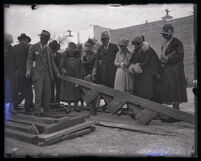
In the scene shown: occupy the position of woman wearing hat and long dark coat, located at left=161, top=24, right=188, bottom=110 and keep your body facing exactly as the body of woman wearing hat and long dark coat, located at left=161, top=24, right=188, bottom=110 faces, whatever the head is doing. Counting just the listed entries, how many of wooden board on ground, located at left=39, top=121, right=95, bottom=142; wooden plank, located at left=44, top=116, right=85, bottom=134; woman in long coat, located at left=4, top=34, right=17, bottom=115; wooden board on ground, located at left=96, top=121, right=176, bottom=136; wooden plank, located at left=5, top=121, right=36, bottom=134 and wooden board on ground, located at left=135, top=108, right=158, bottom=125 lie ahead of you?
6

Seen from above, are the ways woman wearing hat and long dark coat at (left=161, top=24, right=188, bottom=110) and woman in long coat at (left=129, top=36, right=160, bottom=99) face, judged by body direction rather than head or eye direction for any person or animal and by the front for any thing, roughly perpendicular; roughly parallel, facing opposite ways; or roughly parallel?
roughly parallel

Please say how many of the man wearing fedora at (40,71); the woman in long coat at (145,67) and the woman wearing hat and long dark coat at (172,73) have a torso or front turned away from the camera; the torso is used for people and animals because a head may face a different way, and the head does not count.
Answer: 0

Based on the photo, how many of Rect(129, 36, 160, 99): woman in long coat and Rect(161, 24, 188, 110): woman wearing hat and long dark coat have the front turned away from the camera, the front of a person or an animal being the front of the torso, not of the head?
0

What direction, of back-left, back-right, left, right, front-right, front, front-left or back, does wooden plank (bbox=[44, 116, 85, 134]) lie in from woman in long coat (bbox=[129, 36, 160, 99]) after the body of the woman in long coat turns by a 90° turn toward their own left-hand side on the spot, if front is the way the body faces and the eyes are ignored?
right

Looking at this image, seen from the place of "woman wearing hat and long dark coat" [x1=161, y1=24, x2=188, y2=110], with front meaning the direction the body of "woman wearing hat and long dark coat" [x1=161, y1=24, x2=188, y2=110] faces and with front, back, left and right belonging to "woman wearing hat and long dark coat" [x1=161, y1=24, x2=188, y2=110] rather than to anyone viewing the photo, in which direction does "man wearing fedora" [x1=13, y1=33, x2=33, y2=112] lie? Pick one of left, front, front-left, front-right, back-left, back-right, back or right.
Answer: front-right

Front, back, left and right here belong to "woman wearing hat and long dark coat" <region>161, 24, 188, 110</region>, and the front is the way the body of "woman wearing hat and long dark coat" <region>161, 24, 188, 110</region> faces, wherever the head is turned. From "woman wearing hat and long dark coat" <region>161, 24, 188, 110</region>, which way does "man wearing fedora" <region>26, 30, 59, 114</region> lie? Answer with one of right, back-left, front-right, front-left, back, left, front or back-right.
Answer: front-right

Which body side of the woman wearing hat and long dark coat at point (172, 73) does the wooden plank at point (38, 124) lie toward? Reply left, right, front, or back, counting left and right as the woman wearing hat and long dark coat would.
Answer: front

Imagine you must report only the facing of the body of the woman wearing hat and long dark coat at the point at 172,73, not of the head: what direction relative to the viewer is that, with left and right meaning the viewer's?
facing the viewer and to the left of the viewer

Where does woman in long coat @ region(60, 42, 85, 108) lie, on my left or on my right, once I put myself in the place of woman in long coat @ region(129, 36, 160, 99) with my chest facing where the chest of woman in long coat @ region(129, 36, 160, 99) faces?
on my right

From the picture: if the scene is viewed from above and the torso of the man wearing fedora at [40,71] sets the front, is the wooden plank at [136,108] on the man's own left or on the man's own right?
on the man's own left

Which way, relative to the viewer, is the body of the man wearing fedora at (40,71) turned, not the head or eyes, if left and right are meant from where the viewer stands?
facing the viewer
